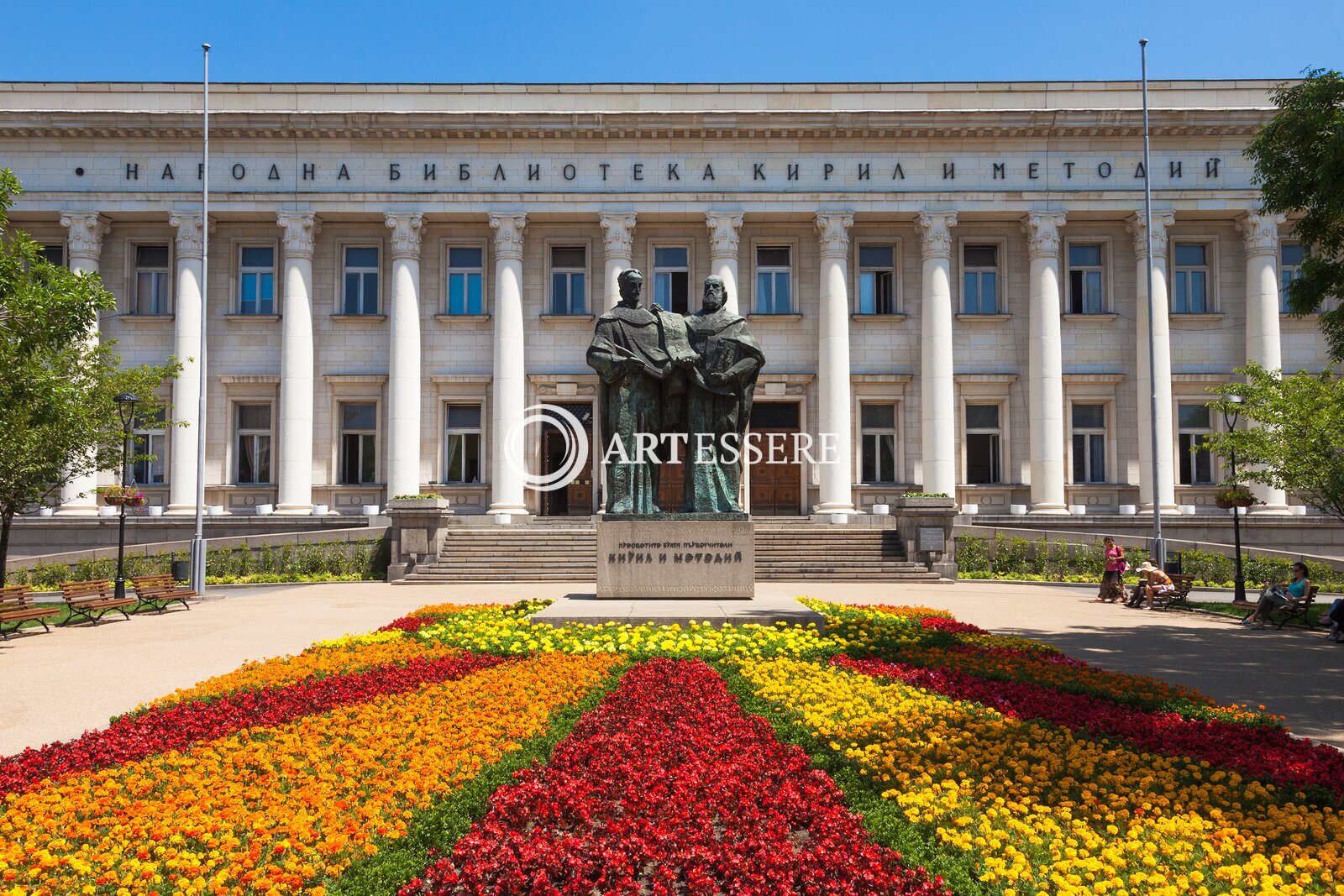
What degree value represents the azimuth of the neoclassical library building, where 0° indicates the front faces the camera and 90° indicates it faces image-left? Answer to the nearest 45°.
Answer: approximately 0°

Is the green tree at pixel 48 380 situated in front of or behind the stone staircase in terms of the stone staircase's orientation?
in front

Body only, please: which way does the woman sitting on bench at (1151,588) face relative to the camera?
to the viewer's left

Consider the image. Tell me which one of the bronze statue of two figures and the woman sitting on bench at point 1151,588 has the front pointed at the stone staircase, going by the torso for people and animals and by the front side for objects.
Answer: the woman sitting on bench

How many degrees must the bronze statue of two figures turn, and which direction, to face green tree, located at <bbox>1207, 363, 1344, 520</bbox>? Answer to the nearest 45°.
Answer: approximately 135° to its left

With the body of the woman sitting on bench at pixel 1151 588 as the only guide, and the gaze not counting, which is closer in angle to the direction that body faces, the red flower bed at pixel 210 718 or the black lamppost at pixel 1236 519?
the red flower bed

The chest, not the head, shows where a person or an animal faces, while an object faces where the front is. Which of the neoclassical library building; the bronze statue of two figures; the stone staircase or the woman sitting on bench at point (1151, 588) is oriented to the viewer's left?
the woman sitting on bench

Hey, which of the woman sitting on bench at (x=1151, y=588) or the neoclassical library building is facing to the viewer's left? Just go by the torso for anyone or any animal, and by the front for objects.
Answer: the woman sitting on bench

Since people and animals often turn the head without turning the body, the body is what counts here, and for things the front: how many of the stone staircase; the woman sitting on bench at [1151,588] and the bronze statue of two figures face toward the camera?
2
